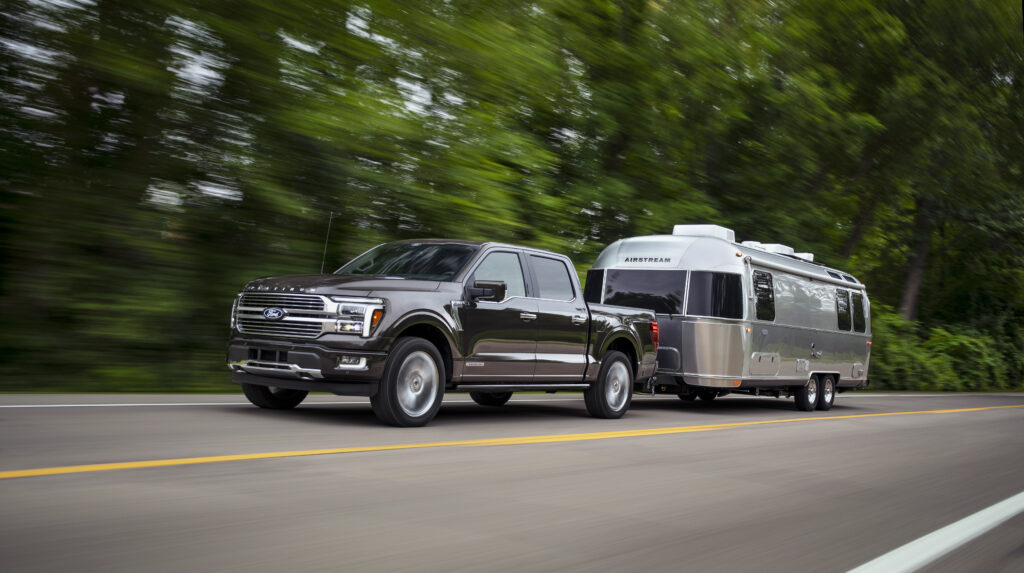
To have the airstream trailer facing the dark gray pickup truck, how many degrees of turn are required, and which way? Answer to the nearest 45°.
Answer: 0° — it already faces it

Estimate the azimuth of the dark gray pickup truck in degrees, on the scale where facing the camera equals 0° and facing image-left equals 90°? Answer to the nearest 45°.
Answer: approximately 45°

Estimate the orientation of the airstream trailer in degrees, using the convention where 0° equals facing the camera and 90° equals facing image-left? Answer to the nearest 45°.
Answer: approximately 45°

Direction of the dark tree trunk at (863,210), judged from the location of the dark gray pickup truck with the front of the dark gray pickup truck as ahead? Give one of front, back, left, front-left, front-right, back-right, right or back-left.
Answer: back

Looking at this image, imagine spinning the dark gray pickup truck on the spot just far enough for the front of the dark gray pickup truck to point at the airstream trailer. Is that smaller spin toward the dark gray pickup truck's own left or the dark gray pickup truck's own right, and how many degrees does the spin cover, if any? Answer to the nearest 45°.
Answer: approximately 180°

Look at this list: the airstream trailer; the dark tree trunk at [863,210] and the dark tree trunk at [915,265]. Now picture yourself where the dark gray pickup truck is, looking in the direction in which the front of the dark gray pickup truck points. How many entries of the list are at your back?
3

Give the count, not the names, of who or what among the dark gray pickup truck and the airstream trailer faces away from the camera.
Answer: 0

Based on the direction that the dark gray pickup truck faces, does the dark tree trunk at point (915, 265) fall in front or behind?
behind

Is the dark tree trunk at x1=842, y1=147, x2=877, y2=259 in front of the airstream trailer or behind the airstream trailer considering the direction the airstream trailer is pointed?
behind

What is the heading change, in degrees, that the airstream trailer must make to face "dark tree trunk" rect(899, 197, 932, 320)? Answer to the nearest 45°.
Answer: approximately 135° to its right
